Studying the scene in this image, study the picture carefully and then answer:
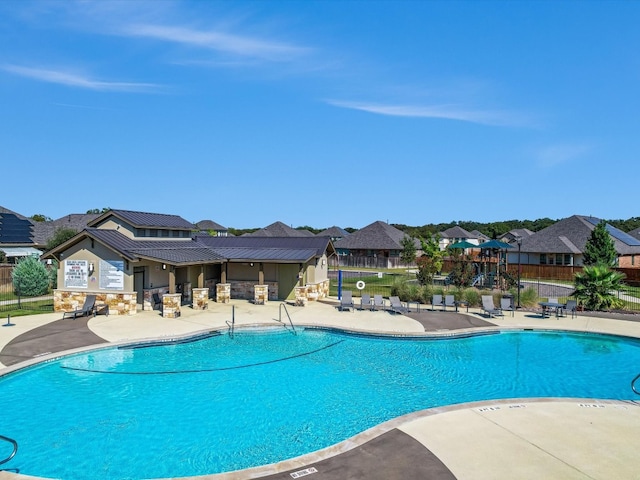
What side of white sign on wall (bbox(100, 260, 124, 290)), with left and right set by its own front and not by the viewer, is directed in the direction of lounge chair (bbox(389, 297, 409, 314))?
left

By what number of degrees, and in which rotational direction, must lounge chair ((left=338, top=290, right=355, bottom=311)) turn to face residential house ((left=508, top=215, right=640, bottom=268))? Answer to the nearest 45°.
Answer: approximately 135° to its left

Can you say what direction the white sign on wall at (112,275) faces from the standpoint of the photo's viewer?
facing the viewer

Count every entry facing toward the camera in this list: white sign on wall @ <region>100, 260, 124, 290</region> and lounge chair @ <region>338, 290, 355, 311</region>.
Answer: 2

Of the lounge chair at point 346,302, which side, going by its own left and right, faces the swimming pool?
front

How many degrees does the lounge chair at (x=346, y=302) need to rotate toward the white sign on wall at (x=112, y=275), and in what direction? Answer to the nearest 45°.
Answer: approximately 90° to its right

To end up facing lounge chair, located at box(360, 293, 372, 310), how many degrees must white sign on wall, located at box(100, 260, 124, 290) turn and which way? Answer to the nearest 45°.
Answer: approximately 90° to its left

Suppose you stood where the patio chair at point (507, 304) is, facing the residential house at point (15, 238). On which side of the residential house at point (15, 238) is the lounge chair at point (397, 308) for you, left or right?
left

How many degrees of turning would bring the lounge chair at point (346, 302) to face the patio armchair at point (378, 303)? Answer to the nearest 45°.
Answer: approximately 90° to its left

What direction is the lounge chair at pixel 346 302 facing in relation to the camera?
toward the camera

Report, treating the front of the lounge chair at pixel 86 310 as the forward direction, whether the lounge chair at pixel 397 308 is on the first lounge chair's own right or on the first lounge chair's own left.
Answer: on the first lounge chair's own left
